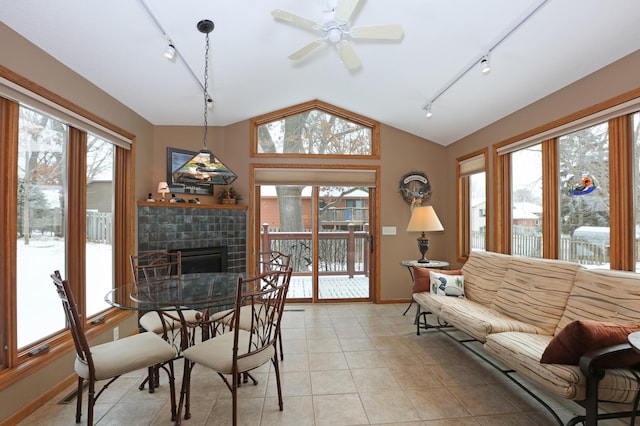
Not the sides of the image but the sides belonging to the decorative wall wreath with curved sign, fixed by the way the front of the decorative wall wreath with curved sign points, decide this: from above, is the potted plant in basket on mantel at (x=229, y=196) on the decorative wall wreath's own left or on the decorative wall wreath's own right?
on the decorative wall wreath's own right

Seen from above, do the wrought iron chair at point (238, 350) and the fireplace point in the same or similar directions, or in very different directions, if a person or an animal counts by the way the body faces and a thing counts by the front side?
very different directions

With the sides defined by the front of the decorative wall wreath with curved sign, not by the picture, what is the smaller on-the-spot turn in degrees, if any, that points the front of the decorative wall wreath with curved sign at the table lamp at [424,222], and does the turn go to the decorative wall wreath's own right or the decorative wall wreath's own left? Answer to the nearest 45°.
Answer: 0° — it already faces it

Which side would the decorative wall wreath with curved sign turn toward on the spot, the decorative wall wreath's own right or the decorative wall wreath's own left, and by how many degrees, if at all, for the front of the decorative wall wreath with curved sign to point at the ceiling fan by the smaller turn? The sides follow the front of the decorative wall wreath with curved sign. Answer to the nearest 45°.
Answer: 0° — it already faces it

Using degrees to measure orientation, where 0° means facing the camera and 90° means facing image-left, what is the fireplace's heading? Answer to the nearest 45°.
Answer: approximately 315°

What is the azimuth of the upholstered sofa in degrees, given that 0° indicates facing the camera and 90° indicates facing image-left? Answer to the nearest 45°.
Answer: approximately 45°

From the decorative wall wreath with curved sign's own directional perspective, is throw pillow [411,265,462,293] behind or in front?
in front
